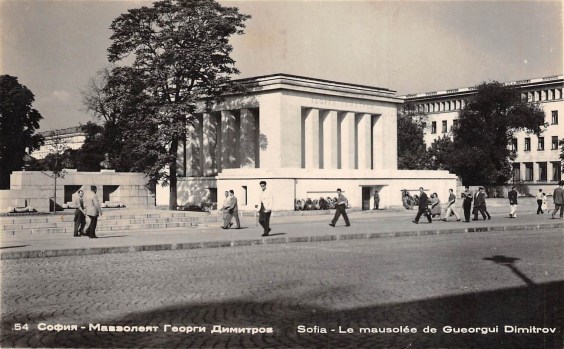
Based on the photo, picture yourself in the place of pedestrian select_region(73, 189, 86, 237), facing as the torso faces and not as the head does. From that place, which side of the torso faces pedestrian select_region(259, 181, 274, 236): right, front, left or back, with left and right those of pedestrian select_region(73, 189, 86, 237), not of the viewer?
front

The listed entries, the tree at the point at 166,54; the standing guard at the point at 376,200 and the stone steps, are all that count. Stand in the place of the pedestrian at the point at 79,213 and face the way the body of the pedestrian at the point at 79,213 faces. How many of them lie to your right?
0

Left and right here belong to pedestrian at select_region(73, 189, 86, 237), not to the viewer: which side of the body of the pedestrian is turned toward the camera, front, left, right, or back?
right

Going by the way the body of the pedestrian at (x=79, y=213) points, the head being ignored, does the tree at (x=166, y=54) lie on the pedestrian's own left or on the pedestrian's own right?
on the pedestrian's own left

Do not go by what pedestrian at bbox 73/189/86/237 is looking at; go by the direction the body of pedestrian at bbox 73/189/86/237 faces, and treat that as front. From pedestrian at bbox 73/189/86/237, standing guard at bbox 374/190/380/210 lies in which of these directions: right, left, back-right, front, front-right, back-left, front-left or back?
front-left

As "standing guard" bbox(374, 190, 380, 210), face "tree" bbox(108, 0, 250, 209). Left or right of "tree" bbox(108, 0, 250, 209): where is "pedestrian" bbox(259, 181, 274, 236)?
left
